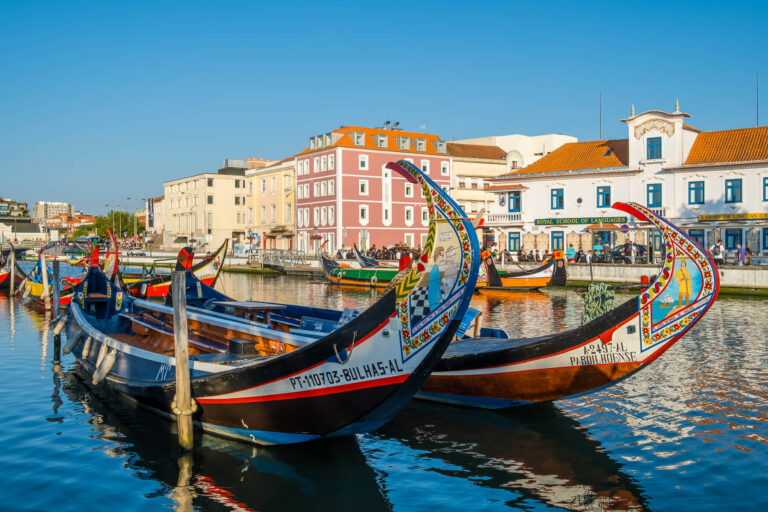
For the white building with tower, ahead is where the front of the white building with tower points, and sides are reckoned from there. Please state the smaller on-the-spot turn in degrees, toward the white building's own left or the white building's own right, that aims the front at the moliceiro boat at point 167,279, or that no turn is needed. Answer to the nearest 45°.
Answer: approximately 45° to the white building's own right

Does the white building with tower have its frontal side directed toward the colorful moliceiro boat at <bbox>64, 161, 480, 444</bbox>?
yes

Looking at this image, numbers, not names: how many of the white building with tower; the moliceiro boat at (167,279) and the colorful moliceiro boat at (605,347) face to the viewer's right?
2

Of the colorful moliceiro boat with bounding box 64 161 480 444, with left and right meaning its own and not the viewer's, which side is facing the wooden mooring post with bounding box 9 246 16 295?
back

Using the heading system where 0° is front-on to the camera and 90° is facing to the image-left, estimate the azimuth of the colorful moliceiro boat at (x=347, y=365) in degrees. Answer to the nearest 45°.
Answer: approximately 315°

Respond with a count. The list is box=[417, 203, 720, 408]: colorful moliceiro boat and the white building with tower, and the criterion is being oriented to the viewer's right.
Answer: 1

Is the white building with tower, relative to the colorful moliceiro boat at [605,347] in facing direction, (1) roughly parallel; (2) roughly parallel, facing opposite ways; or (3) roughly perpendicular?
roughly perpendicular

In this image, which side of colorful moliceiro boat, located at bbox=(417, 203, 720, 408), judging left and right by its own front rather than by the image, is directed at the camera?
right

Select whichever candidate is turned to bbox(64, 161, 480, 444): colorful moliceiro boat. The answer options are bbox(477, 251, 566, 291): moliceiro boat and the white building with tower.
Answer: the white building with tower

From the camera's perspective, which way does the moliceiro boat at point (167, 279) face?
to the viewer's right
